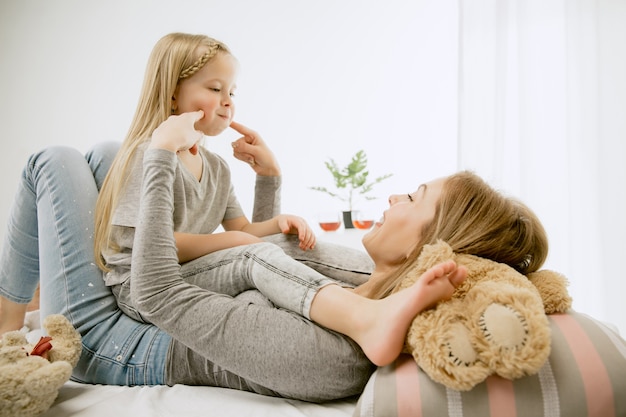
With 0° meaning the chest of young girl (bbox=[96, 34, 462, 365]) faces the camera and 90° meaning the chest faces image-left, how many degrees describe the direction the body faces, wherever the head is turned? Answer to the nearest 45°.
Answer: approximately 315°

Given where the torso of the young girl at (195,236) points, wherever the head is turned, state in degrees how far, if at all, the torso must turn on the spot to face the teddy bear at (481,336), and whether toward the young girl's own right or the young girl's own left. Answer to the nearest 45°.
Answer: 0° — they already face it
